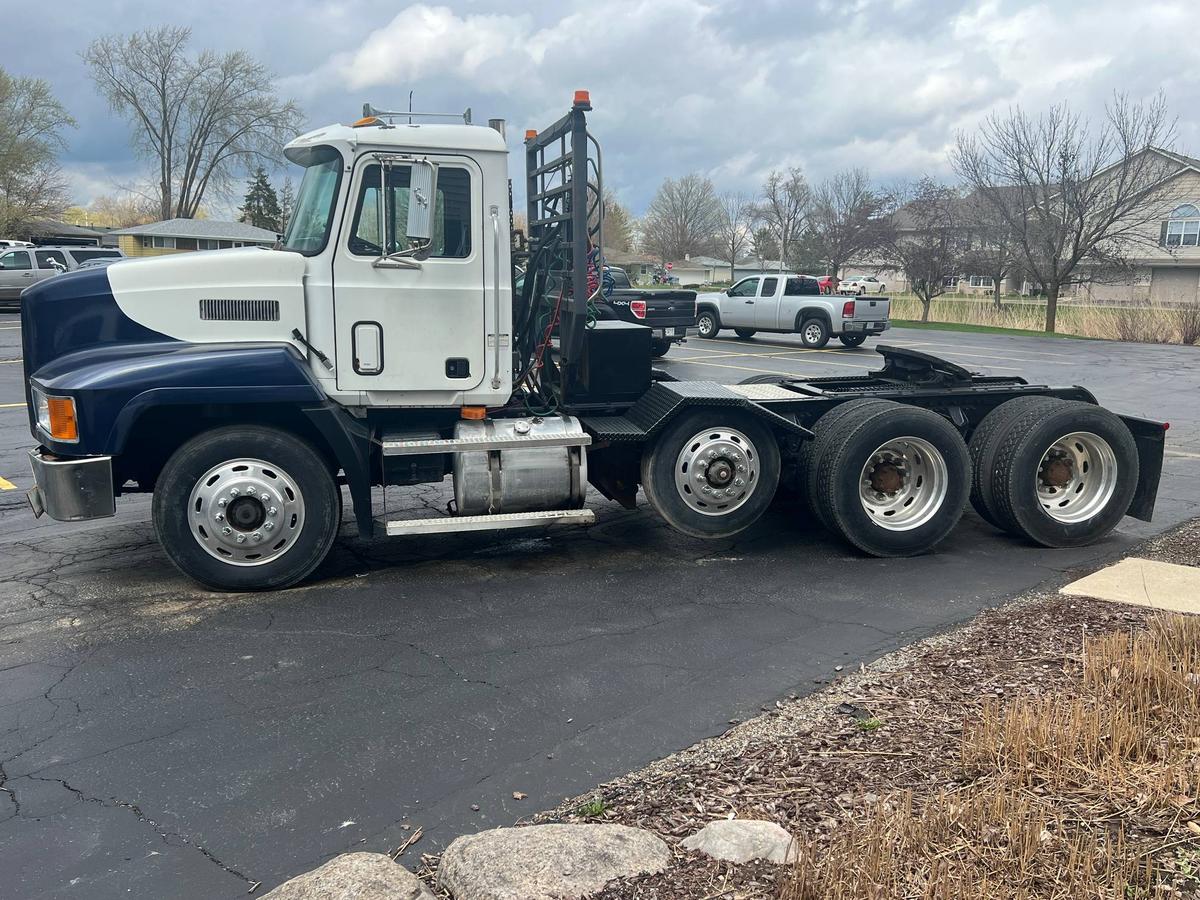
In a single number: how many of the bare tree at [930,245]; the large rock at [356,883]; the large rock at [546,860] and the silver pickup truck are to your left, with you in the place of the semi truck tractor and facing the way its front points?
2

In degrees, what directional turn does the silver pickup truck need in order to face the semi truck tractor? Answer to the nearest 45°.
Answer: approximately 135° to its left

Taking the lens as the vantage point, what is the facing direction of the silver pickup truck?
facing away from the viewer and to the left of the viewer

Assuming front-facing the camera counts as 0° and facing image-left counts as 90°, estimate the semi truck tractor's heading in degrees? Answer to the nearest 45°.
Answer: approximately 90°

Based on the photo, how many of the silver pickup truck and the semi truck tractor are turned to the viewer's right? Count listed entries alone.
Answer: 0

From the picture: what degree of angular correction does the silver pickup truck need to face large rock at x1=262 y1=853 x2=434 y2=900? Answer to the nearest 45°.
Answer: approximately 135° to its left

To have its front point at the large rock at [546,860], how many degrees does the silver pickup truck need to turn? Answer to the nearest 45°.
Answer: approximately 135° to its left
